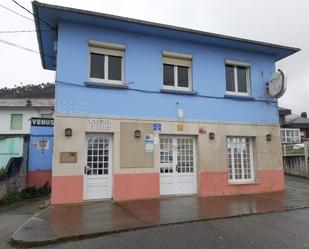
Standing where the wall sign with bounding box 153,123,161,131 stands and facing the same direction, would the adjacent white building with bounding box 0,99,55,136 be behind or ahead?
behind

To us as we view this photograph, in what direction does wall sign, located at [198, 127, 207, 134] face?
facing the viewer

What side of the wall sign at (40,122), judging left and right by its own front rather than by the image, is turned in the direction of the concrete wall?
left

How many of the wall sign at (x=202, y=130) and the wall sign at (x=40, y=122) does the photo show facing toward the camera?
2

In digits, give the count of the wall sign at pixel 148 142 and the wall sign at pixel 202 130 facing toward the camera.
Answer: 2

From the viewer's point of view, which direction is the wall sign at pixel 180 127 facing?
toward the camera

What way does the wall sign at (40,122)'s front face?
toward the camera

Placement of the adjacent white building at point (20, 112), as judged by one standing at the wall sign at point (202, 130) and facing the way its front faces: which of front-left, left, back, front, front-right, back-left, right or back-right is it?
back-right

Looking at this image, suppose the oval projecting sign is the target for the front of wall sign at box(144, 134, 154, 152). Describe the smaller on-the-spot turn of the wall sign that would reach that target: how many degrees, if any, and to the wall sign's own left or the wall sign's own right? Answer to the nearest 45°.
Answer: approximately 90° to the wall sign's own left

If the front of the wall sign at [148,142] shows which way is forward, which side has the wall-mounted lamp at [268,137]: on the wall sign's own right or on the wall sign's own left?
on the wall sign's own left
